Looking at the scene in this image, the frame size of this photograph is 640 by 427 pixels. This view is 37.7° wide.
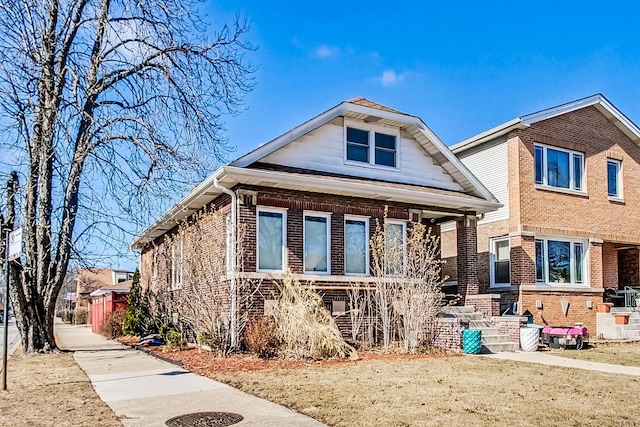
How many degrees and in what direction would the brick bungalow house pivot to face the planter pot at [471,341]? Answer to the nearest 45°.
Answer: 0° — it already faces it

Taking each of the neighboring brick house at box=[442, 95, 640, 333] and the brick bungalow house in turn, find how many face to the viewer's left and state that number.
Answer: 0

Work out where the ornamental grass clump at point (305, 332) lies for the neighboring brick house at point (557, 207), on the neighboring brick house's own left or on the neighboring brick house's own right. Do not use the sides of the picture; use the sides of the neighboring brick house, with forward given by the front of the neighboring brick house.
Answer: on the neighboring brick house's own right

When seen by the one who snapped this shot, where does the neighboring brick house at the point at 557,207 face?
facing the viewer and to the right of the viewer

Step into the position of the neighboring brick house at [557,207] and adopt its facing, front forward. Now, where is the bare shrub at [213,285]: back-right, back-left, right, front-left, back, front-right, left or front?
right

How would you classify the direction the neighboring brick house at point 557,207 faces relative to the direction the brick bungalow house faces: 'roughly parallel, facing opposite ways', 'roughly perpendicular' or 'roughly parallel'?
roughly parallel

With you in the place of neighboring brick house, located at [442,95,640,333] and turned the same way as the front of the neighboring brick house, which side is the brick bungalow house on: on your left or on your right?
on your right

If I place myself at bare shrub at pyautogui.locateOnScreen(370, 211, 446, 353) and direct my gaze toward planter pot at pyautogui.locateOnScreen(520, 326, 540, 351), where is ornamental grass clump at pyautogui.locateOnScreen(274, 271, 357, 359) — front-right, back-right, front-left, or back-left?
back-right

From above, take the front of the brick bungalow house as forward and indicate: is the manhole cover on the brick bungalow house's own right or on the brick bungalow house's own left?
on the brick bungalow house's own right

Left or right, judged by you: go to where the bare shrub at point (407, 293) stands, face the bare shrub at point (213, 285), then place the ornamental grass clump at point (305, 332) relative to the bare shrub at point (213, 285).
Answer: left
